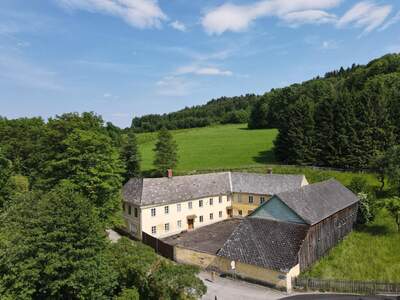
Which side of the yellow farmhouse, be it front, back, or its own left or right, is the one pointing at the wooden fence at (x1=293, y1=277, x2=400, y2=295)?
front

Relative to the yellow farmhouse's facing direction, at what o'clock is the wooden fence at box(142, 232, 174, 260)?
The wooden fence is roughly at 2 o'clock from the yellow farmhouse.

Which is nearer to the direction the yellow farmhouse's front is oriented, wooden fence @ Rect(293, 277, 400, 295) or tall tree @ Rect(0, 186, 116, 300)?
the wooden fence

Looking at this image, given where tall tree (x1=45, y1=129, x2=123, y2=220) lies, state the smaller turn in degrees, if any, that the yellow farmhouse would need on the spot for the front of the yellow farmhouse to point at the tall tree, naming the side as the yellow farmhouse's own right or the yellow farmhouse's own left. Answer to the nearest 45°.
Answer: approximately 90° to the yellow farmhouse's own right

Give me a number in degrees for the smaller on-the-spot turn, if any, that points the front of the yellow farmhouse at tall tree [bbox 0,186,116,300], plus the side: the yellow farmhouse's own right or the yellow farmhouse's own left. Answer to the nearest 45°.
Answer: approximately 45° to the yellow farmhouse's own right

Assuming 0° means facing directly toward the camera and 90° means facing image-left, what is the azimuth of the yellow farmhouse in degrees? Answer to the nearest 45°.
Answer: approximately 315°
